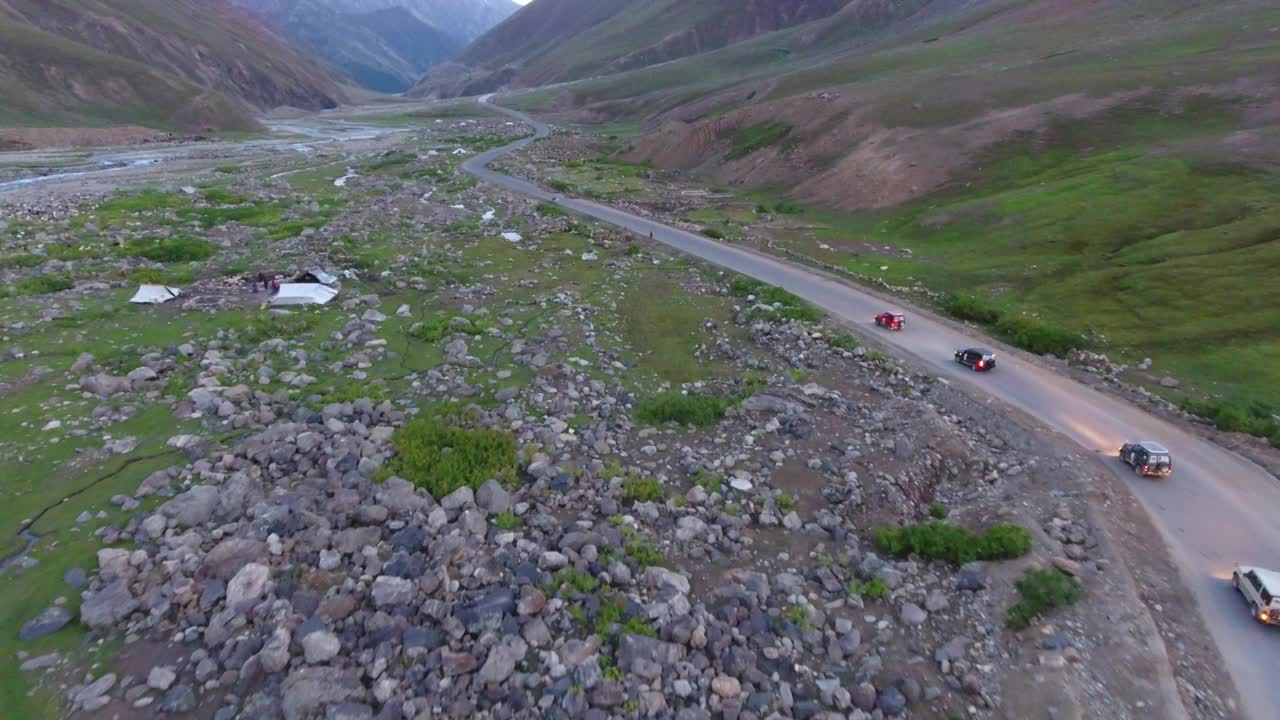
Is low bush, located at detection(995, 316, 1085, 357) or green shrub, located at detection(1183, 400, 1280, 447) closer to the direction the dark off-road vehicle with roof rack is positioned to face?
the low bush

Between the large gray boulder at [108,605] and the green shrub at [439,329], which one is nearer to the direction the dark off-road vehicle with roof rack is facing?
the green shrub

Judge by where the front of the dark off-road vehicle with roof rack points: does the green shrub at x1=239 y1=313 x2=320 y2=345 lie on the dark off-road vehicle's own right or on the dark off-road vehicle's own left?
on the dark off-road vehicle's own left

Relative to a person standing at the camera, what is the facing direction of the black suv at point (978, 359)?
facing away from the viewer and to the left of the viewer

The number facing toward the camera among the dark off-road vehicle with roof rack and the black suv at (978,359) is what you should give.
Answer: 0

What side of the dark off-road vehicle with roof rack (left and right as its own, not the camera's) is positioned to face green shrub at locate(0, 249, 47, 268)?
left

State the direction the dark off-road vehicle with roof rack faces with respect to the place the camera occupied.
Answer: facing away from the viewer and to the left of the viewer

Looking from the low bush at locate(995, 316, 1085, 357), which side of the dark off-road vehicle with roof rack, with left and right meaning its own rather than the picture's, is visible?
front

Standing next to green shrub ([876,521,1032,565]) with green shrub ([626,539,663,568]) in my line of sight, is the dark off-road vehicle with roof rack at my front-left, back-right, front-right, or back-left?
back-right

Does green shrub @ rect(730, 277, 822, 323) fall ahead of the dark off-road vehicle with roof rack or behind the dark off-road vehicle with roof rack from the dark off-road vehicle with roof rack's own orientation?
ahead

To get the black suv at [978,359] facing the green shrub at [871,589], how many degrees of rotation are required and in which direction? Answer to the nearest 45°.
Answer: approximately 135° to its left

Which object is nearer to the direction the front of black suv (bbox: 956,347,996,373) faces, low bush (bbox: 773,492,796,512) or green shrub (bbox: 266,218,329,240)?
the green shrub

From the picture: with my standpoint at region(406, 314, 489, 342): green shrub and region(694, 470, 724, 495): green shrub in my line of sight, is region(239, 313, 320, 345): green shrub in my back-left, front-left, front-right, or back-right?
back-right

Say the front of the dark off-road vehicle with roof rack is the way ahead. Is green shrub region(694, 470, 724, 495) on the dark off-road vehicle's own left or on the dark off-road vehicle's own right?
on the dark off-road vehicle's own left

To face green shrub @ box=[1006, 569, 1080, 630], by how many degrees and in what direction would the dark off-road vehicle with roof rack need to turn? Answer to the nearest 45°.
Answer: approximately 135° to its left
